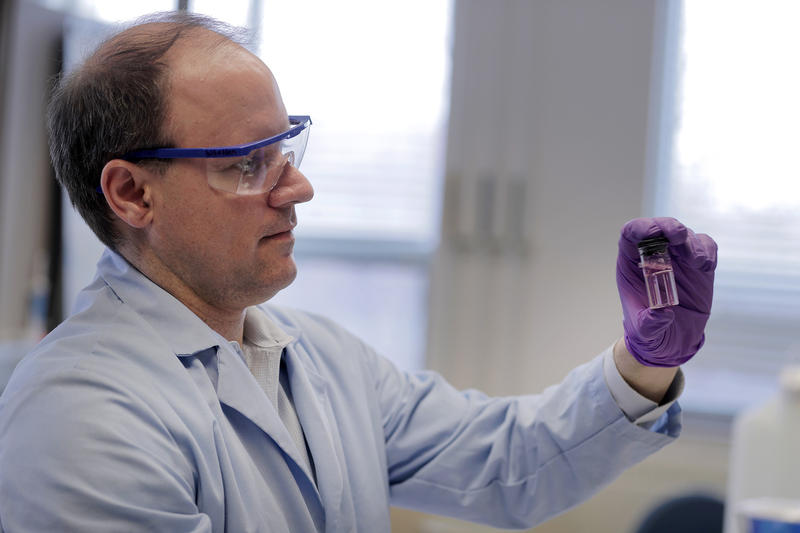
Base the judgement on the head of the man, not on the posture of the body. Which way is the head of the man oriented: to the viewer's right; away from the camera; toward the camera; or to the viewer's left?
to the viewer's right
